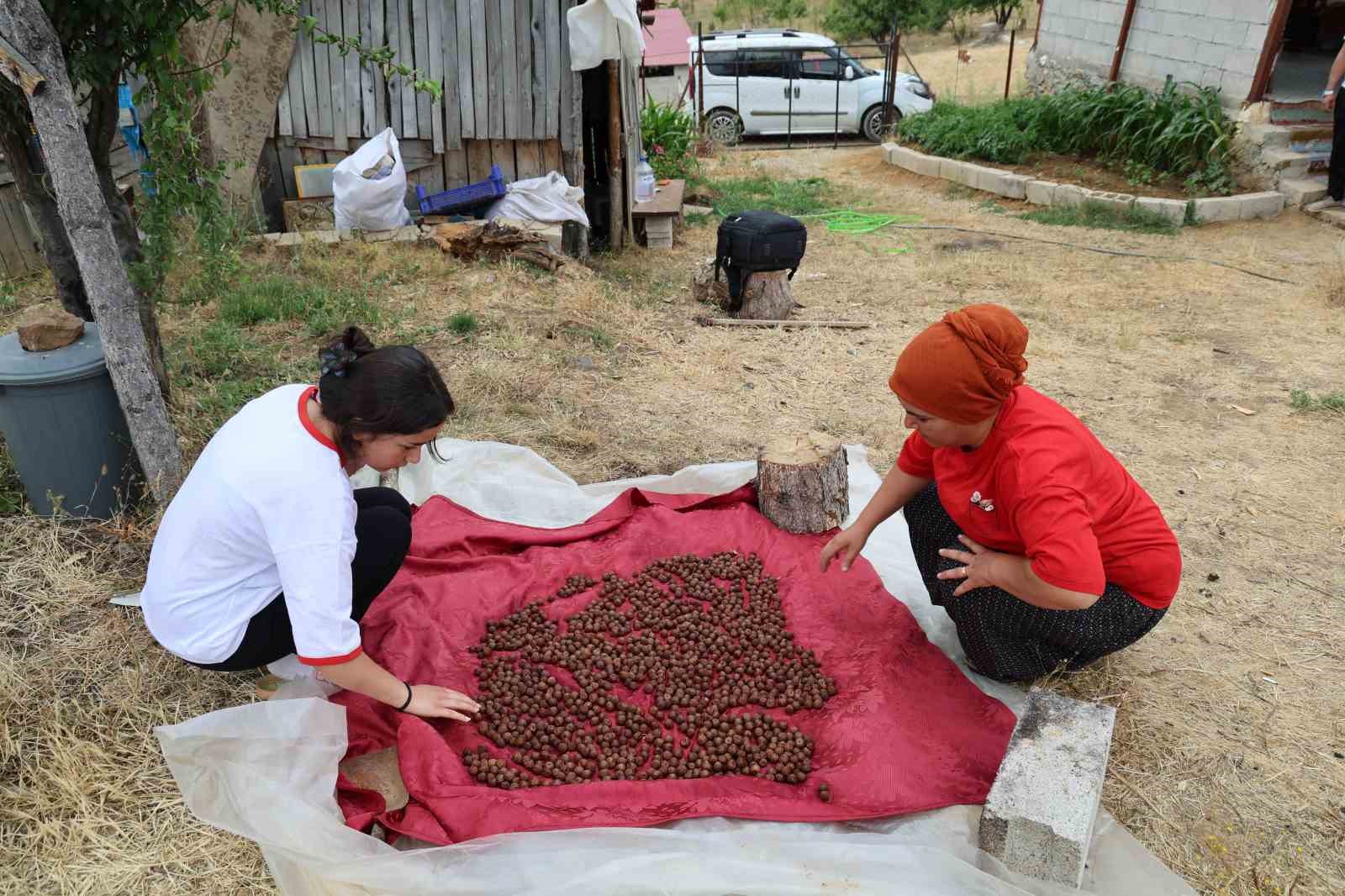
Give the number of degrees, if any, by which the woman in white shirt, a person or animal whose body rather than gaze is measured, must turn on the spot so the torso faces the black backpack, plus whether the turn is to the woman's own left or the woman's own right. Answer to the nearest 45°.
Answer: approximately 45° to the woman's own left

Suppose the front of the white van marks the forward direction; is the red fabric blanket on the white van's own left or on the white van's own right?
on the white van's own right

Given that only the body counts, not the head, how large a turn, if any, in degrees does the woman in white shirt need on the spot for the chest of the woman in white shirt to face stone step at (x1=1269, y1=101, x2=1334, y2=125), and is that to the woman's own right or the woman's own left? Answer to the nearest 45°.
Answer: approximately 45° to the woman's own left

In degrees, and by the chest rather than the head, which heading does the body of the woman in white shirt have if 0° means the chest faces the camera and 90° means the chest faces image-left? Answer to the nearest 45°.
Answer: approximately 270°

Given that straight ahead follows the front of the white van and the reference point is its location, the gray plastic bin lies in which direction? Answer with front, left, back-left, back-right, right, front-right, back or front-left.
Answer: right

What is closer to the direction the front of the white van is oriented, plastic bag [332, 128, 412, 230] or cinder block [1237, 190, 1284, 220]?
the cinder block

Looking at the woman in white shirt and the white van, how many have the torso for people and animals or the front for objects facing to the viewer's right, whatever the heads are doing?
2

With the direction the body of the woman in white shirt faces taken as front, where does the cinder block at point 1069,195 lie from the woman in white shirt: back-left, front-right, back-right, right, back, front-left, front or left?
front-left

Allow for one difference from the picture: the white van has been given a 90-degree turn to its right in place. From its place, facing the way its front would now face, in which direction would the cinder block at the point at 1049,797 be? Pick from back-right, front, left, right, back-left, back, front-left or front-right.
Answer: front

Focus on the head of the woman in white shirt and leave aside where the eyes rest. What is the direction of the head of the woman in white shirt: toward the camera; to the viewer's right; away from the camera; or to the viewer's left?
to the viewer's right

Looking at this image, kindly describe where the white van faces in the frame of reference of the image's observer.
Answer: facing to the right of the viewer

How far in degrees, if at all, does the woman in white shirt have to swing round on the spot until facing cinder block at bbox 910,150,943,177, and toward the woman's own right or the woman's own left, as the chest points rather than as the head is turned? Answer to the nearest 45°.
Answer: approximately 45° to the woman's own left

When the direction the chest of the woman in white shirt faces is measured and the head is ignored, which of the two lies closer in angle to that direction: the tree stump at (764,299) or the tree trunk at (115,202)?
the tree stump
